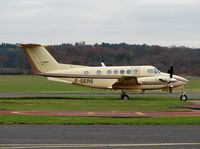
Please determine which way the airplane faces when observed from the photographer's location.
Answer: facing to the right of the viewer
